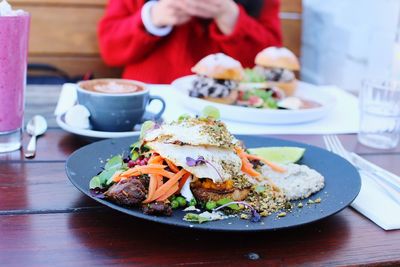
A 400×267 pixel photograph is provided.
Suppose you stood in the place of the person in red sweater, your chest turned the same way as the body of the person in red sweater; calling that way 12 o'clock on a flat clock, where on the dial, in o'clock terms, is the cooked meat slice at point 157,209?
The cooked meat slice is roughly at 12 o'clock from the person in red sweater.

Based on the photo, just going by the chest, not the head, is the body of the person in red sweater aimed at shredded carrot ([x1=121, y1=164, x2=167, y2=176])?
yes

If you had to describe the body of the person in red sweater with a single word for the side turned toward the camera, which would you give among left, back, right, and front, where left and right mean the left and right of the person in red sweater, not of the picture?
front

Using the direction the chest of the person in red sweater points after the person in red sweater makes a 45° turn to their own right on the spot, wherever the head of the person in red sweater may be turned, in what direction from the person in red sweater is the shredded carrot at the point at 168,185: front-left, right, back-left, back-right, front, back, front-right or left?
front-left

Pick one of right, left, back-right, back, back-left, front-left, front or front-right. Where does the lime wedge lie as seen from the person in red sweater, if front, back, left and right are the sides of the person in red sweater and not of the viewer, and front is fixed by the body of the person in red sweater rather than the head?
front

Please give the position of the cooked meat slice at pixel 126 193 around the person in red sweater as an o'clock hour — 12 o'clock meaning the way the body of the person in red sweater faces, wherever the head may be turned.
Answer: The cooked meat slice is roughly at 12 o'clock from the person in red sweater.

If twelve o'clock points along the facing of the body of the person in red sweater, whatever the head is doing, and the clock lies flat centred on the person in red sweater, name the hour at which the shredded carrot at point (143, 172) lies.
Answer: The shredded carrot is roughly at 12 o'clock from the person in red sweater.

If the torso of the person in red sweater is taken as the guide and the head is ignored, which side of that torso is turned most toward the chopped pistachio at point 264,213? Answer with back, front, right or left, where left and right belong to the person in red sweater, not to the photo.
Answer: front

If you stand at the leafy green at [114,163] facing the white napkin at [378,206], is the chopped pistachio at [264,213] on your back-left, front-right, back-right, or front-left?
front-right

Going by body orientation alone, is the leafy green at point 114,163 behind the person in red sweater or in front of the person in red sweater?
in front

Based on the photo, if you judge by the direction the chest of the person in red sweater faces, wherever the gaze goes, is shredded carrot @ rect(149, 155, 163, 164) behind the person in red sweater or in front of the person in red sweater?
in front

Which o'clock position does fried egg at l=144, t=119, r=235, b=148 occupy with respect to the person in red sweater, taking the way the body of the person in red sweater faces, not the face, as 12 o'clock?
The fried egg is roughly at 12 o'clock from the person in red sweater.

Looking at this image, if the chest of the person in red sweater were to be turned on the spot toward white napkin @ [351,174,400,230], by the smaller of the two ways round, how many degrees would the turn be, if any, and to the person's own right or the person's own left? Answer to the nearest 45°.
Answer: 0° — they already face it
